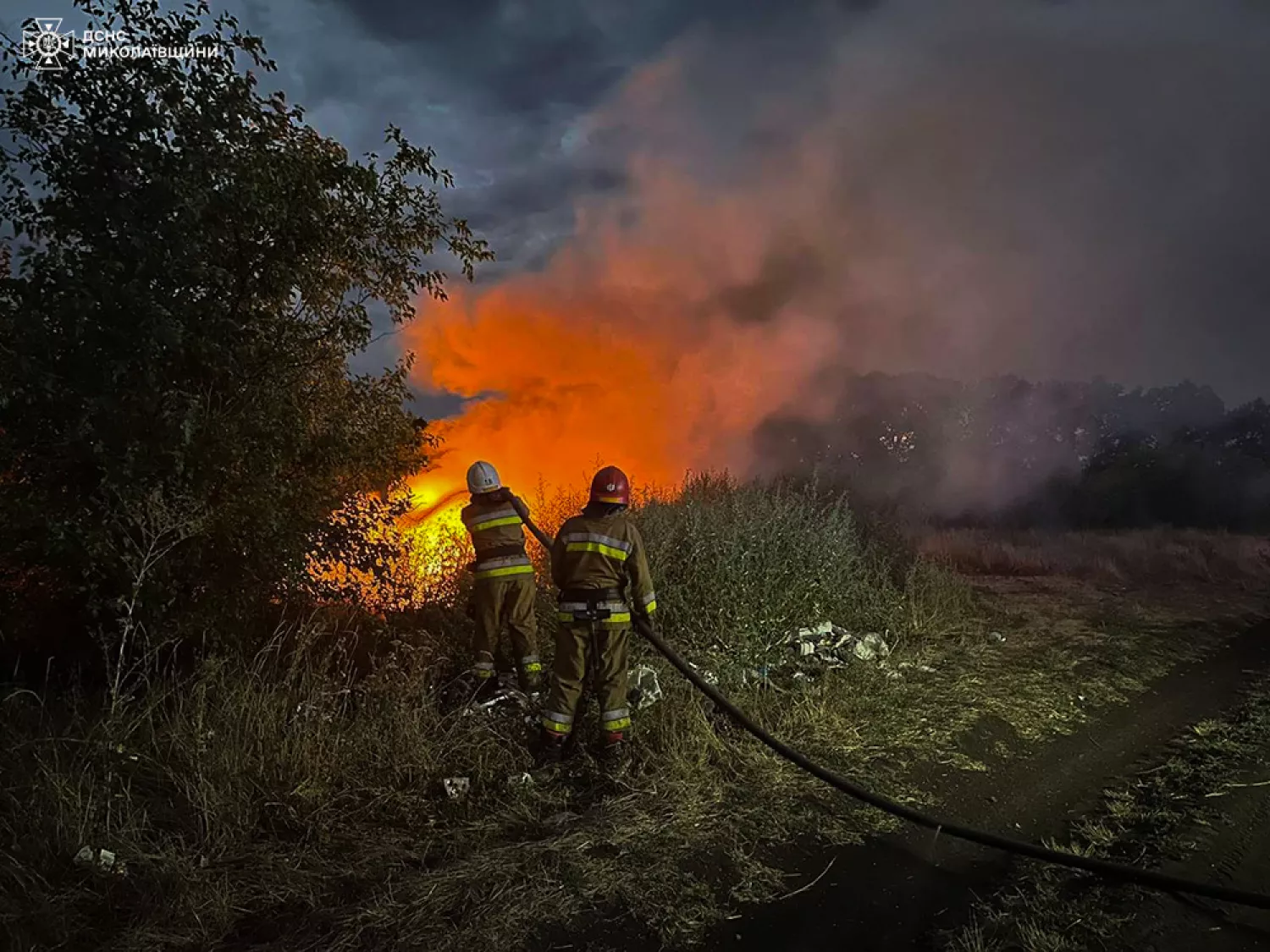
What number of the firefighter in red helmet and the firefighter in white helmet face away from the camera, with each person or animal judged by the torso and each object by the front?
2

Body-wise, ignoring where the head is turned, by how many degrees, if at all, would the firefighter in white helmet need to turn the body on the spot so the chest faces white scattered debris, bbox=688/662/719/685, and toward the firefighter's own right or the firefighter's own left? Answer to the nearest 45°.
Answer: approximately 90° to the firefighter's own right

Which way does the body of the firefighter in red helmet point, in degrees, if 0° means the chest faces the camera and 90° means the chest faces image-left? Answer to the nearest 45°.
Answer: approximately 180°

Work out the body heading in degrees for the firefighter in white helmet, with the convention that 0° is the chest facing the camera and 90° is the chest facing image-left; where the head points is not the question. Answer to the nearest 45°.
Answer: approximately 180°

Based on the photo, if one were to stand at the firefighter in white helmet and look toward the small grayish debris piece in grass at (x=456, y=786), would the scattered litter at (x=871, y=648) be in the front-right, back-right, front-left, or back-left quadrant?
back-left
